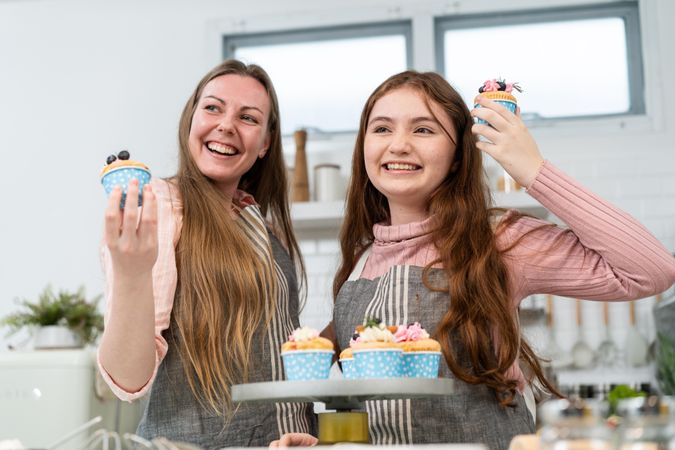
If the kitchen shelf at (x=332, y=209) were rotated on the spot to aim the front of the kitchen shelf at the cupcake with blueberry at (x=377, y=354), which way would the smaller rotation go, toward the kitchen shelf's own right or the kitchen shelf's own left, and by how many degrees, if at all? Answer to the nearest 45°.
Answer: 0° — it already faces it

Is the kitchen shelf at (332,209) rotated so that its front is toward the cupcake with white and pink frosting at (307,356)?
yes

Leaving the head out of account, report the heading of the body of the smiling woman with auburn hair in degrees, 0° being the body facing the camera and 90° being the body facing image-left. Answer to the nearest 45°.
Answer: approximately 45°

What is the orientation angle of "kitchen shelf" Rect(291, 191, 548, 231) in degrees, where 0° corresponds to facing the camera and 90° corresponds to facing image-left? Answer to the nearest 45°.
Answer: approximately 0°

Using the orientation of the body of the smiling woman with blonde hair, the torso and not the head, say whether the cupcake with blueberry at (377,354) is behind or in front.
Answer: in front

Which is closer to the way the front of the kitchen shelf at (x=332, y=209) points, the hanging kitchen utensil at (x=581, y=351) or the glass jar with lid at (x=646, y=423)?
the glass jar with lid

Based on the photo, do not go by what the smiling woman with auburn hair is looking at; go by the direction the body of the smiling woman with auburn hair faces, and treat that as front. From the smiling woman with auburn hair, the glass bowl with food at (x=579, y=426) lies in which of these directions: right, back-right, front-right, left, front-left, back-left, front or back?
front-left

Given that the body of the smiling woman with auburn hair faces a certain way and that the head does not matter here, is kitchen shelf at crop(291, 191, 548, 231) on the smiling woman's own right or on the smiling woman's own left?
on the smiling woman's own right

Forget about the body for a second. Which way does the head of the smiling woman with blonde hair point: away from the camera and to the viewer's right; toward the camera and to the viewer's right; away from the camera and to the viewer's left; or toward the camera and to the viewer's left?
toward the camera and to the viewer's right

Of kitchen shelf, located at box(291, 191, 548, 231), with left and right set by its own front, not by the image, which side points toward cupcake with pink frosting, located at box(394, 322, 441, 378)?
front

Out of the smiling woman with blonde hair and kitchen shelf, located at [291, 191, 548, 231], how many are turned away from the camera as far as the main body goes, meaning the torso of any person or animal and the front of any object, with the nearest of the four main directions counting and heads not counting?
0
